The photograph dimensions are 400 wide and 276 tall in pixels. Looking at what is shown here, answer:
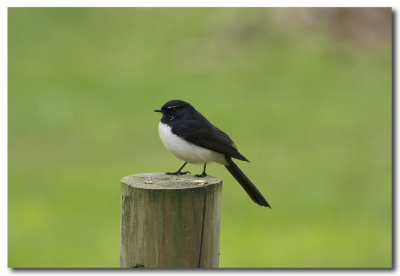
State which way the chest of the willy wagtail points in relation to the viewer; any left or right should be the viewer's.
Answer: facing to the left of the viewer
